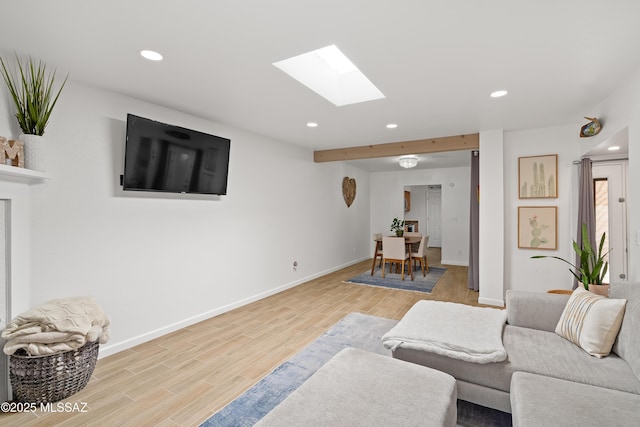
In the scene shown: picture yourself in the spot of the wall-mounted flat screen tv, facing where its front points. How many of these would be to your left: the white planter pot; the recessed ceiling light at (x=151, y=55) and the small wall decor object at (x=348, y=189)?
1

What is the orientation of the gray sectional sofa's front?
to the viewer's left

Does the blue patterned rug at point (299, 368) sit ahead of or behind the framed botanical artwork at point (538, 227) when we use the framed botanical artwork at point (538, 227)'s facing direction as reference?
ahead

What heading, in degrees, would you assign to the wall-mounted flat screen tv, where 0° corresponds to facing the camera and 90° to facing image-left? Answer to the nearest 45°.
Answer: approximately 315°

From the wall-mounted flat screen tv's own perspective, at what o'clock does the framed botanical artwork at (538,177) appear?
The framed botanical artwork is roughly at 11 o'clock from the wall-mounted flat screen tv.

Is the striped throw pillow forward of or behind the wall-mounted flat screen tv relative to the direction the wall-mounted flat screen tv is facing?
forward

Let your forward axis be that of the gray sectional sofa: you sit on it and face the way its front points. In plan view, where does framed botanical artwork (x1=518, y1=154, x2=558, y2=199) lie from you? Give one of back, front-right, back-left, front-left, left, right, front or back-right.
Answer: right

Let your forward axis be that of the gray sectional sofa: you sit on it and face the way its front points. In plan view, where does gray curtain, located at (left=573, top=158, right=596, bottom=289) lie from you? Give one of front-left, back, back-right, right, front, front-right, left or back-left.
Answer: right

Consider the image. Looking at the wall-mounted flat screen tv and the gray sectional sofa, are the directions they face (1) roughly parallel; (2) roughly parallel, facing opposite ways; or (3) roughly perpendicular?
roughly parallel, facing opposite ways

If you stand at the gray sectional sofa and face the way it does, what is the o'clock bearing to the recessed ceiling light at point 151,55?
The recessed ceiling light is roughly at 11 o'clock from the gray sectional sofa.
